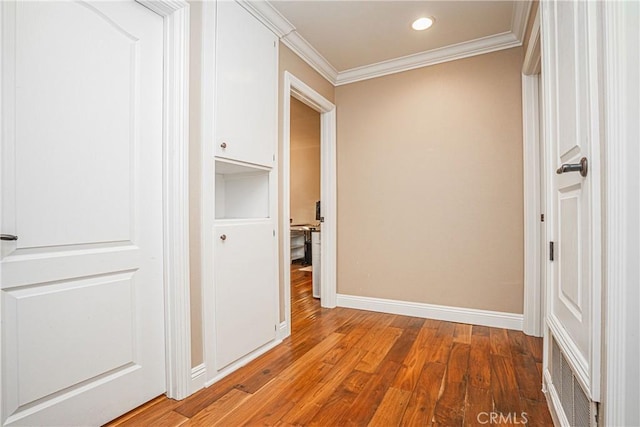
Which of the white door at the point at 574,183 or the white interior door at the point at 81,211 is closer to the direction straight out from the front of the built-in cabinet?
the white door

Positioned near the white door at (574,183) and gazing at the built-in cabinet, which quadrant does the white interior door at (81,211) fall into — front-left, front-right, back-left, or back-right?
front-left

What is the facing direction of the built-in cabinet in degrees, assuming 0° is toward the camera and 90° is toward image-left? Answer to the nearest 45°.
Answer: approximately 315°

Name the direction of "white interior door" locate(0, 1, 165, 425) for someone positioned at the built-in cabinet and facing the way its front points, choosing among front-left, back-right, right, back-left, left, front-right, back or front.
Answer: right

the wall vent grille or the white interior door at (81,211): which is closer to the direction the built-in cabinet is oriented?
the wall vent grille

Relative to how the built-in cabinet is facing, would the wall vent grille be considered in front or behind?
in front

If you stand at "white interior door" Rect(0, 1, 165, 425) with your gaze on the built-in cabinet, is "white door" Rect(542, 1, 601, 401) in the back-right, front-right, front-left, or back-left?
front-right

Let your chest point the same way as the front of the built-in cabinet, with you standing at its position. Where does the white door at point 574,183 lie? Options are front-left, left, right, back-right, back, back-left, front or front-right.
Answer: front

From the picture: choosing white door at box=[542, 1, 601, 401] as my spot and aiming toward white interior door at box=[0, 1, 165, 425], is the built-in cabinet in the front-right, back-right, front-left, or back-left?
front-right
